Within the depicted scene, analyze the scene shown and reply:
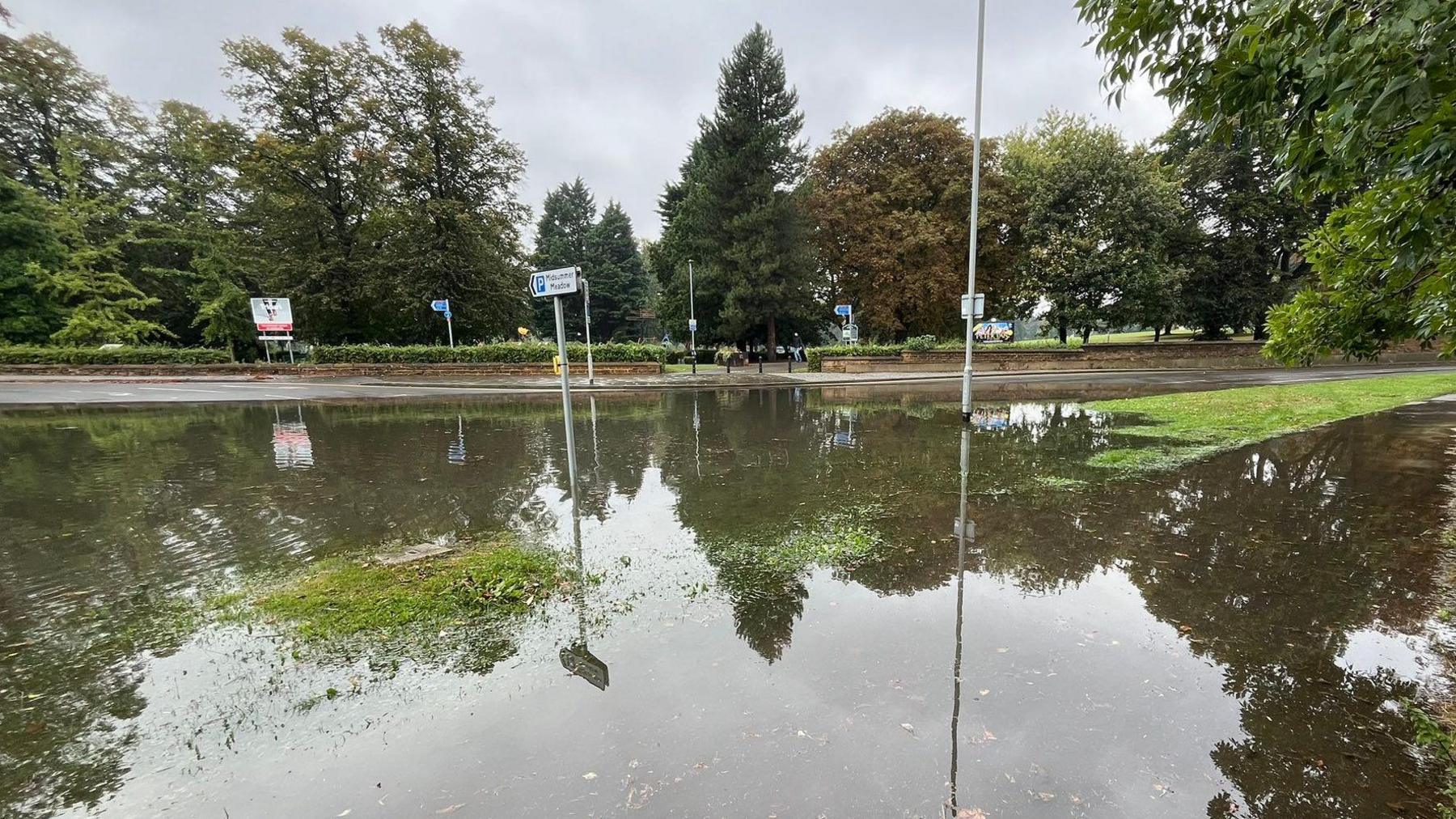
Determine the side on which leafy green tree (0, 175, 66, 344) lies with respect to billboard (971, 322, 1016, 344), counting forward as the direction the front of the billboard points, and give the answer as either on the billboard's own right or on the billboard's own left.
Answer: on the billboard's own right

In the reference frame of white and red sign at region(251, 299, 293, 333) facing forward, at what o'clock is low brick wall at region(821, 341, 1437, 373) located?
The low brick wall is roughly at 10 o'clock from the white and red sign.

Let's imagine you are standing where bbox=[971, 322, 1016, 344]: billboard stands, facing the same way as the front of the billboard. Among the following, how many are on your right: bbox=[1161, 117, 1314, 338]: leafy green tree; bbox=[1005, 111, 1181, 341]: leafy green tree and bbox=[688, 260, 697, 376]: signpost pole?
1

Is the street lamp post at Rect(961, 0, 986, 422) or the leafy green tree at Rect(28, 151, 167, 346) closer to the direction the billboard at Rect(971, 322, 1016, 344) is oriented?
the street lamp post

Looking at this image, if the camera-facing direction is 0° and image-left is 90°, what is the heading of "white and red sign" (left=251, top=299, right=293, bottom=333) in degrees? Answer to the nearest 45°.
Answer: approximately 0°

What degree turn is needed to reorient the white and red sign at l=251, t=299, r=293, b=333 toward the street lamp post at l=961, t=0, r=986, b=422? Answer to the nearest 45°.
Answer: approximately 45° to its left

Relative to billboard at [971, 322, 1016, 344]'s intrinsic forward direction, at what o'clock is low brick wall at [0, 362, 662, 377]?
The low brick wall is roughly at 2 o'clock from the billboard.

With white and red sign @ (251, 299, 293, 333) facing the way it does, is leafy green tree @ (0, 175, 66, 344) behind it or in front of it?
behind

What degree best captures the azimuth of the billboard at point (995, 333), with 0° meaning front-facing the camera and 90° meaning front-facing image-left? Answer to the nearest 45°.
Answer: approximately 0°

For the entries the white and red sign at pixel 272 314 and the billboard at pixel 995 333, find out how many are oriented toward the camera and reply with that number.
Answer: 2

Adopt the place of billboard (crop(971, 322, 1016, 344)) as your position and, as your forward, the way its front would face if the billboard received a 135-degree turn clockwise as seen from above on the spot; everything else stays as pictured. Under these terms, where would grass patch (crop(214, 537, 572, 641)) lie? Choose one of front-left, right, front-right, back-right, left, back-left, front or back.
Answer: back-left

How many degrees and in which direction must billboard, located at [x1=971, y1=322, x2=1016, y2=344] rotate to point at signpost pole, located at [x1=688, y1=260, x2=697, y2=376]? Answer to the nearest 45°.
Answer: approximately 90° to its right

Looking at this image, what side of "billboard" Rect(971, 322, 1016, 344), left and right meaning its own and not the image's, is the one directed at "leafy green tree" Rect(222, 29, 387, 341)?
right
